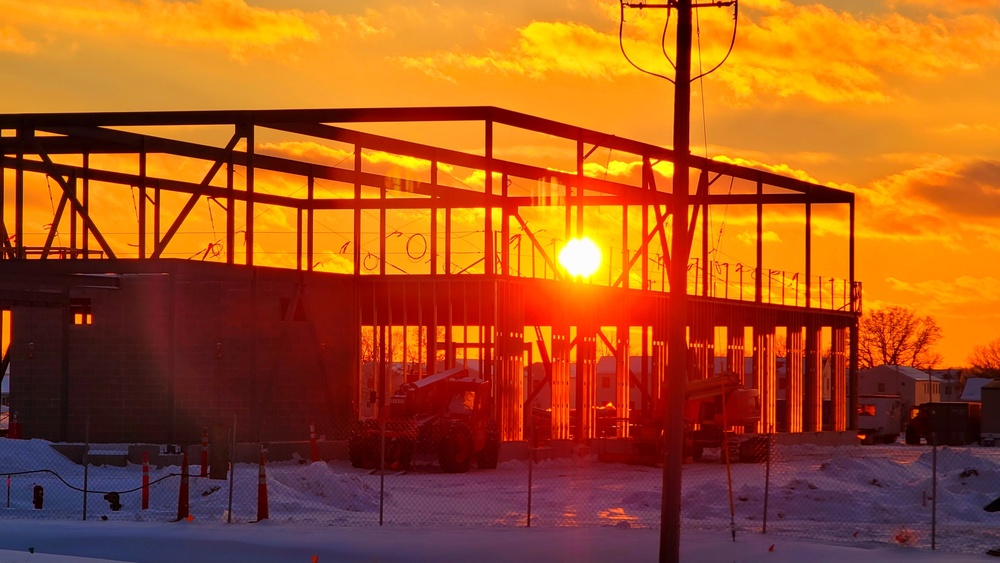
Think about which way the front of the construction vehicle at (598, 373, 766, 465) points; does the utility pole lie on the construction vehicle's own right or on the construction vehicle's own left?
on the construction vehicle's own left

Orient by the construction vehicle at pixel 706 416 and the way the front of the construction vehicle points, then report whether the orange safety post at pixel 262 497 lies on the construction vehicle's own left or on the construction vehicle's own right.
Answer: on the construction vehicle's own left

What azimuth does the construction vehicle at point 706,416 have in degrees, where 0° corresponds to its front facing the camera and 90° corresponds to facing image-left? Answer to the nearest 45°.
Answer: approximately 90°

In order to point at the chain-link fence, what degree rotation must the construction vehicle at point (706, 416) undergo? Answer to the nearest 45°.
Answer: approximately 90° to its left

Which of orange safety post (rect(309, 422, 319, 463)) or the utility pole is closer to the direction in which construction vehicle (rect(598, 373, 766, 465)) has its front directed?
the orange safety post

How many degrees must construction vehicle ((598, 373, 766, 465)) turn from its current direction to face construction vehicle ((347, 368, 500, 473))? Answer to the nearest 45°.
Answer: approximately 45° to its left
